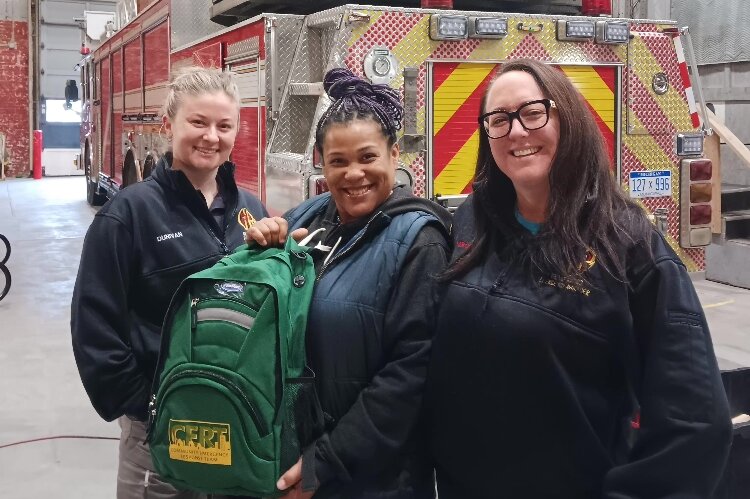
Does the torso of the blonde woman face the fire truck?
no

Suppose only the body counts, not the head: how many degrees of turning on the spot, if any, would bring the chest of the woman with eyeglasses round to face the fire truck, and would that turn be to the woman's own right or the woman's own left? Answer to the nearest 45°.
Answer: approximately 135° to the woman's own right

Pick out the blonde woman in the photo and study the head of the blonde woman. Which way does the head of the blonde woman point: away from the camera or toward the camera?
toward the camera

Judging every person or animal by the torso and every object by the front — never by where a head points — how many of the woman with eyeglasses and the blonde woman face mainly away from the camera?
0

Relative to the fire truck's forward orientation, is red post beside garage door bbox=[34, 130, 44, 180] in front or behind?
in front

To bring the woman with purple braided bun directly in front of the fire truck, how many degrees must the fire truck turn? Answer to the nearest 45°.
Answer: approximately 135° to its left

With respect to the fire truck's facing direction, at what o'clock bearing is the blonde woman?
The blonde woman is roughly at 8 o'clock from the fire truck.

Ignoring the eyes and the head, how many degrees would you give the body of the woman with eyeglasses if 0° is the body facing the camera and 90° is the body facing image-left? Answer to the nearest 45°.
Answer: approximately 45°

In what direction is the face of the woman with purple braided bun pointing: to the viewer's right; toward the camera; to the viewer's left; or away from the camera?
toward the camera

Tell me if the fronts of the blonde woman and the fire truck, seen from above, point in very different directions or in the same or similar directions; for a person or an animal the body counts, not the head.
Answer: very different directions

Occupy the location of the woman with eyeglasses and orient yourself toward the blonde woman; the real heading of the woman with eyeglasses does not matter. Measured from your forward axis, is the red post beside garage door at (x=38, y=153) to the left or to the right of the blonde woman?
right

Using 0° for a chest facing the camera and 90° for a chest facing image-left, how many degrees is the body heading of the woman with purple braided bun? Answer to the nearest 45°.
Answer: approximately 45°

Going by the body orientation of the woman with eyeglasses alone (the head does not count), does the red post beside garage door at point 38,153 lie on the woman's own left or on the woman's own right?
on the woman's own right

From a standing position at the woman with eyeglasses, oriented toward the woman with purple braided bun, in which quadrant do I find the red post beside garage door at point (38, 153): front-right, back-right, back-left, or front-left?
front-right

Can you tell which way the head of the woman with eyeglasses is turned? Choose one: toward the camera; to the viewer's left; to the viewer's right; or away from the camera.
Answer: toward the camera

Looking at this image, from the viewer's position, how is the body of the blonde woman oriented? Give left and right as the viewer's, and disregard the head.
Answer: facing the viewer and to the right of the viewer
